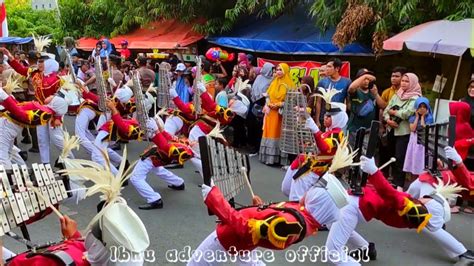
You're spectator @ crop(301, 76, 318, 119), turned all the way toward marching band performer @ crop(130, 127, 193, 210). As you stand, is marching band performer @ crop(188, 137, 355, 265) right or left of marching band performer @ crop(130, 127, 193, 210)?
left

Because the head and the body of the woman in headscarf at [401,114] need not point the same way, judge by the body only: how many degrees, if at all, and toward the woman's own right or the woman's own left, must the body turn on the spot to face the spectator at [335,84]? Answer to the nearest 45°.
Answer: approximately 90° to the woman's own right

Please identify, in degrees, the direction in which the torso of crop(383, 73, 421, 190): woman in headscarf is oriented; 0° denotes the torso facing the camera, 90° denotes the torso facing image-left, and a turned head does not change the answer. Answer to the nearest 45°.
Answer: approximately 45°

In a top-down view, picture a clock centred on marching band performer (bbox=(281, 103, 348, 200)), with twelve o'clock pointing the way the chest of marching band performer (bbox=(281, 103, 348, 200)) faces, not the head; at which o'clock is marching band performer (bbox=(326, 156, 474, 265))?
marching band performer (bbox=(326, 156, 474, 265)) is roughly at 8 o'clock from marching band performer (bbox=(281, 103, 348, 200)).

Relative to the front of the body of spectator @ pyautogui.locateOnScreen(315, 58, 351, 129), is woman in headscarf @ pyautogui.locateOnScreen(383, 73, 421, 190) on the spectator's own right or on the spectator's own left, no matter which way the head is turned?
on the spectator's own left

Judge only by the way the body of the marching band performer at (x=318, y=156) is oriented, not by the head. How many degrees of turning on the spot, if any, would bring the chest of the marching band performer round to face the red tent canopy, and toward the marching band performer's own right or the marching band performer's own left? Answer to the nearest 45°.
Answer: approximately 45° to the marching band performer's own right

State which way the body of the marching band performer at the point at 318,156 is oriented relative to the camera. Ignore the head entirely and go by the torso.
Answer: to the viewer's left

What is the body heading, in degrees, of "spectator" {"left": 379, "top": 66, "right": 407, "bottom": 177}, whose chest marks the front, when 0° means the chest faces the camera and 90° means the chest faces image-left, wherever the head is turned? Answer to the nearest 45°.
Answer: approximately 45°

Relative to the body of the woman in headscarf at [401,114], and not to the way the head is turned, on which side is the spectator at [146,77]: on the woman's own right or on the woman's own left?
on the woman's own right
